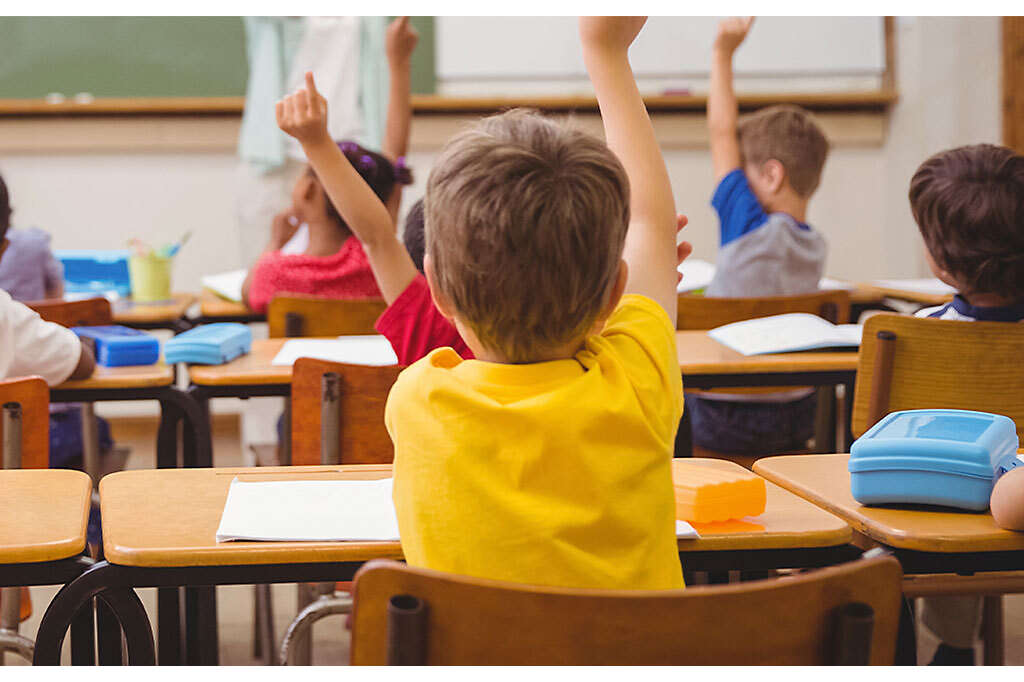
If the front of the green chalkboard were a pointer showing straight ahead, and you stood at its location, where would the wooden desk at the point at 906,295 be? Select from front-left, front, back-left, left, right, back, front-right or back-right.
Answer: front-left

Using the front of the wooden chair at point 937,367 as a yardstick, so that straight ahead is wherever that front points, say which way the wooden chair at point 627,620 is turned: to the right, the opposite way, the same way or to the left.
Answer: the same way

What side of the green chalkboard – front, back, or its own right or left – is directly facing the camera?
front

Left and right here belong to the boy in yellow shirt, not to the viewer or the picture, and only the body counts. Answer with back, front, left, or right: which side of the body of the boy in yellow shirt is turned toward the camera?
back

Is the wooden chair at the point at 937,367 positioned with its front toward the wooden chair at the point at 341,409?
no

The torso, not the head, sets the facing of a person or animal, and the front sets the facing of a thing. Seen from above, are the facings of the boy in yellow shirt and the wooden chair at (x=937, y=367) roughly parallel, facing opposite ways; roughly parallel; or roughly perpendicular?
roughly parallel

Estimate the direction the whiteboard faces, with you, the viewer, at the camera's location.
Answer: facing the viewer

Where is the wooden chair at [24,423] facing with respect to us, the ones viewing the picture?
facing away from the viewer

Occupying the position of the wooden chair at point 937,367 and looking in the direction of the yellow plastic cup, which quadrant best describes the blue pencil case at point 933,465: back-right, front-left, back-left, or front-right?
back-left

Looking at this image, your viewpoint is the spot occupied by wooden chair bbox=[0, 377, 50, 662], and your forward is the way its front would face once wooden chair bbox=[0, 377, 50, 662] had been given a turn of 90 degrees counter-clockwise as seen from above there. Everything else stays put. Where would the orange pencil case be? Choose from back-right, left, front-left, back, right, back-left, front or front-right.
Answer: back-left

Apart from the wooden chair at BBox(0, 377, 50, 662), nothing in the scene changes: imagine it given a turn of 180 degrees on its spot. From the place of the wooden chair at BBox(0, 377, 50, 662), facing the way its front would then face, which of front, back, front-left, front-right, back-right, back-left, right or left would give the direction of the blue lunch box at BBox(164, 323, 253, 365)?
back-left

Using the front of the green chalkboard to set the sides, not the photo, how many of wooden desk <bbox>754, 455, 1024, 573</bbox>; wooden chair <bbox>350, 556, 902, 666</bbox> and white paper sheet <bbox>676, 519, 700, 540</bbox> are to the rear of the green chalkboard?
0

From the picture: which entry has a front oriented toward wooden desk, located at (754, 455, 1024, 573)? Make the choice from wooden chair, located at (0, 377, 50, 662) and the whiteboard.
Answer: the whiteboard

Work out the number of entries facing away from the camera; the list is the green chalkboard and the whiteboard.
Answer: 0

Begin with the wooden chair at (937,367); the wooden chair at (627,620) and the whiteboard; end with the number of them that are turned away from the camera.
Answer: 2

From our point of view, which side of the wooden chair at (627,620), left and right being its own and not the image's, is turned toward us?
back

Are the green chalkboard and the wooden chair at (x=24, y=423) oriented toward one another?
yes

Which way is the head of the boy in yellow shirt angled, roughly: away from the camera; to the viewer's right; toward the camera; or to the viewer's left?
away from the camera

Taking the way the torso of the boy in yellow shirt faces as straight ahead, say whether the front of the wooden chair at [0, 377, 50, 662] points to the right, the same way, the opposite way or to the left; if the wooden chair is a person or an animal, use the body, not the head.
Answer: the same way

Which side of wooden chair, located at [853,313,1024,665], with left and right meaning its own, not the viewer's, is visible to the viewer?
back
